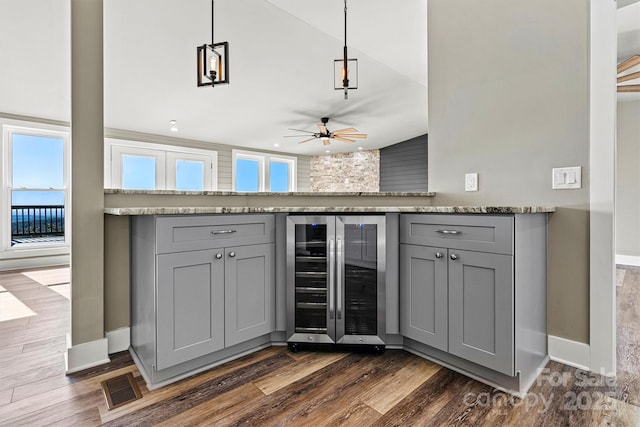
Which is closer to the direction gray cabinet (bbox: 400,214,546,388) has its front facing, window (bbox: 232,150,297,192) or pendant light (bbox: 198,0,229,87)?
the pendant light

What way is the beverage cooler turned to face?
toward the camera

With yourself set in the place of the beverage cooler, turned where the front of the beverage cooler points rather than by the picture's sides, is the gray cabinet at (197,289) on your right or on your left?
on your right

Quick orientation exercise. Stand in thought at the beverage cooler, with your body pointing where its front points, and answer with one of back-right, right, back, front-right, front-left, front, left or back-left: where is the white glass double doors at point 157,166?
back-right

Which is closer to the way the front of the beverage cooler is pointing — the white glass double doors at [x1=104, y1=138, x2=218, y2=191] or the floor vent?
the floor vent

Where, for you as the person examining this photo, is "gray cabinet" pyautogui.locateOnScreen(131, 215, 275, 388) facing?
facing the viewer and to the right of the viewer

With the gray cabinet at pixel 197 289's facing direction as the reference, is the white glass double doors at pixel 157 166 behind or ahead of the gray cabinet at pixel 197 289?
behind

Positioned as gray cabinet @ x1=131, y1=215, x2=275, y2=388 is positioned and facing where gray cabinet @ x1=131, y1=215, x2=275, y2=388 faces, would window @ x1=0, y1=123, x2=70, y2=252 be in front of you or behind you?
behind

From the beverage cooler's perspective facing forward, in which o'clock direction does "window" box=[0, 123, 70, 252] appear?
The window is roughly at 4 o'clock from the beverage cooler.

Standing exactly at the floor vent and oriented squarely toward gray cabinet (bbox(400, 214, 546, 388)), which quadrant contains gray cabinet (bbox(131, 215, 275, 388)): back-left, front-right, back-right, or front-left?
front-left

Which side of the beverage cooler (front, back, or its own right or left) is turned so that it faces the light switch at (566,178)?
left
